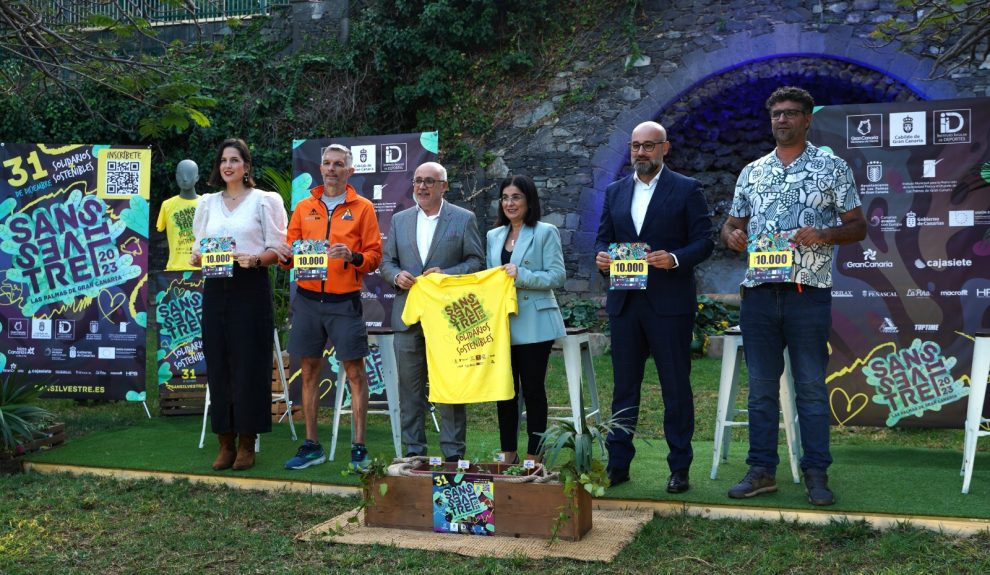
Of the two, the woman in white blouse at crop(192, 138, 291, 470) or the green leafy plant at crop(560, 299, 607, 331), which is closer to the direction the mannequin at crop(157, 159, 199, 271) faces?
the woman in white blouse

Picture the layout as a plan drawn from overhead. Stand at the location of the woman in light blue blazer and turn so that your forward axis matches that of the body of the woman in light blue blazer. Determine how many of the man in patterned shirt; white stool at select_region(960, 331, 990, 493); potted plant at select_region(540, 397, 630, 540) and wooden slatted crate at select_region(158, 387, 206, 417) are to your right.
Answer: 1

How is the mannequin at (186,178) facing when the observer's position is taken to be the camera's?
facing the viewer

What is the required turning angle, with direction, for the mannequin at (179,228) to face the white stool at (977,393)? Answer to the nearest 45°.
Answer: approximately 45° to its left

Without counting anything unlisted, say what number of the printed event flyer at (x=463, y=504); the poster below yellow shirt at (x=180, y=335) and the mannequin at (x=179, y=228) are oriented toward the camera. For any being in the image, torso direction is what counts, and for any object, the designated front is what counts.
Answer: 3

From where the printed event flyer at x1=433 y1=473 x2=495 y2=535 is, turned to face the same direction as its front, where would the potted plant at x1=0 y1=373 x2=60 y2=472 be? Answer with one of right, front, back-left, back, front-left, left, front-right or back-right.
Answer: back-right

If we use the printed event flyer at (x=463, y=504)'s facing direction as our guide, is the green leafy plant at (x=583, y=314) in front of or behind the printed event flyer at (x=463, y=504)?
behind

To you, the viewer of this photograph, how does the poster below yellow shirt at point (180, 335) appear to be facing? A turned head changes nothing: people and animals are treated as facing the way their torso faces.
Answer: facing the viewer

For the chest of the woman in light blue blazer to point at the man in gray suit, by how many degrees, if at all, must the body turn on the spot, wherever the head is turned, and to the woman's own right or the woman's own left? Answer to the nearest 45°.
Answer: approximately 45° to the woman's own right

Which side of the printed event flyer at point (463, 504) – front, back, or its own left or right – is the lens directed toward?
front
